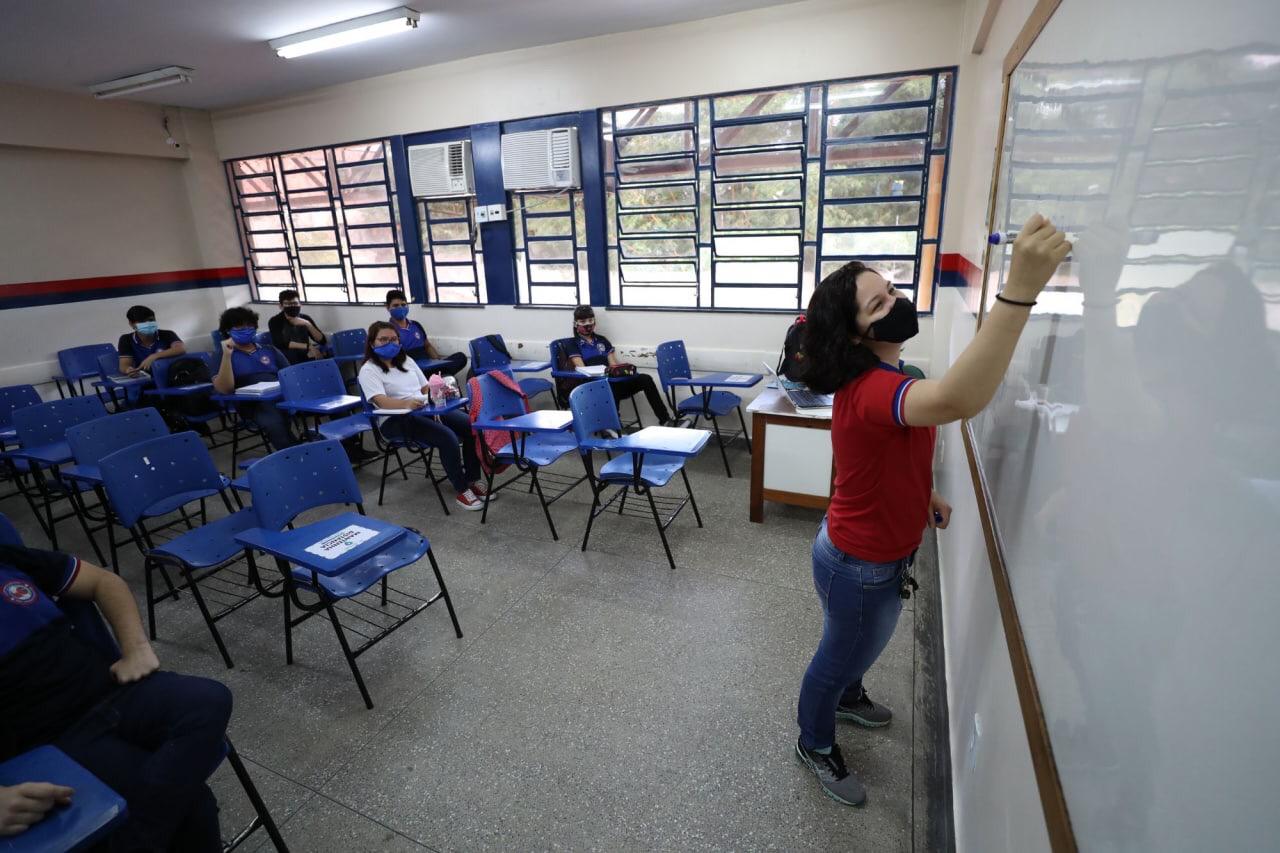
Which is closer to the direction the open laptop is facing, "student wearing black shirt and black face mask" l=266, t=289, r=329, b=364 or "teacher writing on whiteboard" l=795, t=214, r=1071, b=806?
the teacher writing on whiteboard

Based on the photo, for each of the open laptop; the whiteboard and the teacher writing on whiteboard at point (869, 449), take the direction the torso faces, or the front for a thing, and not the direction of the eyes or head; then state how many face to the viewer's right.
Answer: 2

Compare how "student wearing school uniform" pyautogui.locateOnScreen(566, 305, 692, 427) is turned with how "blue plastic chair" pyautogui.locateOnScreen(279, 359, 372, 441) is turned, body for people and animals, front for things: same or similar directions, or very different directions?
same or similar directions

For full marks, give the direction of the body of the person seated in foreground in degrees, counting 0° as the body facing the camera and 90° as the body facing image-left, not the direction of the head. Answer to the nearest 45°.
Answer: approximately 315°

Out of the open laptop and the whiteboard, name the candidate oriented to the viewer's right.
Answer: the open laptop

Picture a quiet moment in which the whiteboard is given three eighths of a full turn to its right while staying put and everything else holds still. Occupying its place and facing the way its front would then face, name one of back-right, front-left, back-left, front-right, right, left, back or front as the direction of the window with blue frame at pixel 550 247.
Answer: front-left

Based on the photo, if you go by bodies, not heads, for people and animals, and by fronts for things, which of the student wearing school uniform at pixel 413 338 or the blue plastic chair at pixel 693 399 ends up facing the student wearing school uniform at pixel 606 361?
the student wearing school uniform at pixel 413 338

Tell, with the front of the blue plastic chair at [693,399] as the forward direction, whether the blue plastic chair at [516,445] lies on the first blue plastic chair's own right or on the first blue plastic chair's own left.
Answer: on the first blue plastic chair's own right

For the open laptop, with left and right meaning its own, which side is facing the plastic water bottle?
back

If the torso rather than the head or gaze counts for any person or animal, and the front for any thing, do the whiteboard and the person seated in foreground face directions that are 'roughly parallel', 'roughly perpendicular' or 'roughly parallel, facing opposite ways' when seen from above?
roughly parallel, facing opposite ways

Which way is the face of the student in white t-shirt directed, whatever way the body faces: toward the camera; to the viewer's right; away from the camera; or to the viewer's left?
toward the camera

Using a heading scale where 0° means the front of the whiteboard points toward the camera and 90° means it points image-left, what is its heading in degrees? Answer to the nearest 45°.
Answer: approximately 45°

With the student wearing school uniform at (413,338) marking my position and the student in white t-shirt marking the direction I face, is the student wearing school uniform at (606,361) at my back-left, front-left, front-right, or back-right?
front-left

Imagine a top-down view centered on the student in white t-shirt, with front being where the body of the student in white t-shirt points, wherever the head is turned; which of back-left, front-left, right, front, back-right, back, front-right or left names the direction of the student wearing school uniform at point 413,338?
back-left

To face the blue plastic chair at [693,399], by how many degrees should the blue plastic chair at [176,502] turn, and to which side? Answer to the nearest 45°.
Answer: approximately 45° to its left

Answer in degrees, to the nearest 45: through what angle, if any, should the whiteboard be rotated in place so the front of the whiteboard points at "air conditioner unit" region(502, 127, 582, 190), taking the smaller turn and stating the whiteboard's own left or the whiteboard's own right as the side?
approximately 90° to the whiteboard's own right

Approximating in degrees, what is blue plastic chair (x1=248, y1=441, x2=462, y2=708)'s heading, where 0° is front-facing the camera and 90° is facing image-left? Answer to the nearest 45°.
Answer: approximately 315°

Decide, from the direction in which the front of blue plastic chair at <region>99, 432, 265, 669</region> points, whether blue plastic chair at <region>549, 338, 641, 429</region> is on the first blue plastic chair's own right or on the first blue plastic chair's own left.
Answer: on the first blue plastic chair's own left
